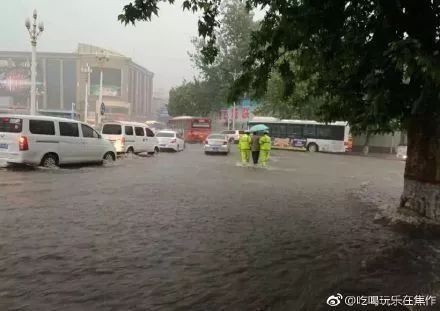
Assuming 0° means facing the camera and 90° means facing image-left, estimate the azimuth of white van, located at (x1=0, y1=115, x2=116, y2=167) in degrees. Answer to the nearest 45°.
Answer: approximately 225°

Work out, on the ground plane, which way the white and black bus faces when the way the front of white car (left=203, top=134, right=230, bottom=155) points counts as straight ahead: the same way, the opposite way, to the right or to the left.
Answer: to the left

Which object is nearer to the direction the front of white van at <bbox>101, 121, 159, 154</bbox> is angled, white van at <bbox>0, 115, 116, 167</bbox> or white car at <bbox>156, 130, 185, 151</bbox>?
the white car

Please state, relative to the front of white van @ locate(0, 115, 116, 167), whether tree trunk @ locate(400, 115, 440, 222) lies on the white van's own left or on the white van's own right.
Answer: on the white van's own right

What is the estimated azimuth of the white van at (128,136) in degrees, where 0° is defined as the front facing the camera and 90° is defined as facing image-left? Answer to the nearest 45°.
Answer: approximately 225°

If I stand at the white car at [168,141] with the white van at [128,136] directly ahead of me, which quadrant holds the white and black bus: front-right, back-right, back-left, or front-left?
back-left
